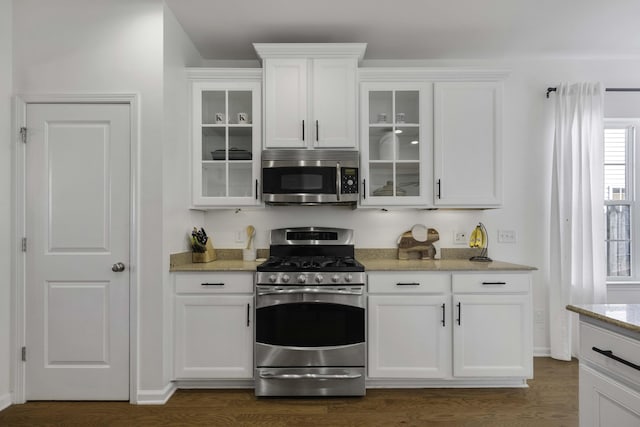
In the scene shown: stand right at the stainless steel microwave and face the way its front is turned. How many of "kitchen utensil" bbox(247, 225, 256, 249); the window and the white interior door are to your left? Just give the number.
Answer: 1

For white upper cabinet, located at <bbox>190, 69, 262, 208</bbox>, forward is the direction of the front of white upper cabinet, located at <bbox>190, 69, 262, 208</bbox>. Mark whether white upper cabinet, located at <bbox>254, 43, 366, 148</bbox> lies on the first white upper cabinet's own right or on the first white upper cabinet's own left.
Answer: on the first white upper cabinet's own left

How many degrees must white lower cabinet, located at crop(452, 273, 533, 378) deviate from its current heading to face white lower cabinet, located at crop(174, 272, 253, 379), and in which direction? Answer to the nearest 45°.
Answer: approximately 45° to its right

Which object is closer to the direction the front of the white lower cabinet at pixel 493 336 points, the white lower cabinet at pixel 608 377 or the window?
the white lower cabinet

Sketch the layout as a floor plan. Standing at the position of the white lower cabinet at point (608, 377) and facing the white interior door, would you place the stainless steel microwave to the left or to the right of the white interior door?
right

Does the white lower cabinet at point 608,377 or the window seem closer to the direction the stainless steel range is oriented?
the white lower cabinet

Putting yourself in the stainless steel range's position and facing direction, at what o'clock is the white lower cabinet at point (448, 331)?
The white lower cabinet is roughly at 9 o'clock from the stainless steel range.

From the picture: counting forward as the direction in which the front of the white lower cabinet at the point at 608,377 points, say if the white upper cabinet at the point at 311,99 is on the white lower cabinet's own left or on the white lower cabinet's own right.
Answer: on the white lower cabinet's own right

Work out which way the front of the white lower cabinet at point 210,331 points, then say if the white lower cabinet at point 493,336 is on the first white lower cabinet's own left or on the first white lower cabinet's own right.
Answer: on the first white lower cabinet's own left

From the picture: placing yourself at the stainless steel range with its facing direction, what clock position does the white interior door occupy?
The white interior door is roughly at 3 o'clock from the stainless steel range.

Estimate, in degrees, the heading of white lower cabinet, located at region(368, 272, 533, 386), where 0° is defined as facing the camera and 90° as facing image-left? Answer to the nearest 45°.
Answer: approximately 0°
